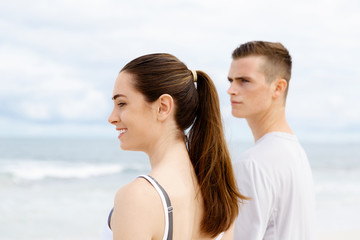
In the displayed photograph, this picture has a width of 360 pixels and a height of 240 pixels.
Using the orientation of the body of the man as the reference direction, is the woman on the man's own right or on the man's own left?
on the man's own left

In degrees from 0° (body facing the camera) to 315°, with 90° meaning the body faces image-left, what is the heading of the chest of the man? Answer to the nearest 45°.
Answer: approximately 135°

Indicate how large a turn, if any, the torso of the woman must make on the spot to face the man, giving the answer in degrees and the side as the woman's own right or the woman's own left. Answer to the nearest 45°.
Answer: approximately 90° to the woman's own right

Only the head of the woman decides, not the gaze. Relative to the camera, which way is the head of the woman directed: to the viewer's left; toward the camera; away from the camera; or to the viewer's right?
to the viewer's left

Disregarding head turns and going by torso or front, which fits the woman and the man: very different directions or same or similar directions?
same or similar directions

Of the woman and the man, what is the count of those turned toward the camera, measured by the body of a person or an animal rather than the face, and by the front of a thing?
0

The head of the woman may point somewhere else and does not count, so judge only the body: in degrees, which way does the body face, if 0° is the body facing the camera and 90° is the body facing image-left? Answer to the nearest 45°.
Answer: approximately 135°
